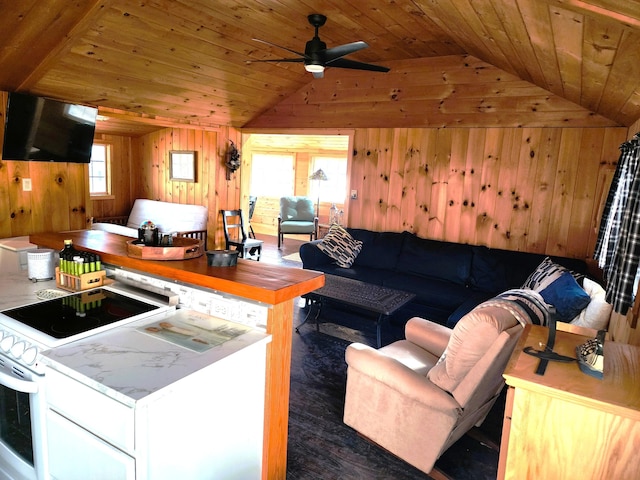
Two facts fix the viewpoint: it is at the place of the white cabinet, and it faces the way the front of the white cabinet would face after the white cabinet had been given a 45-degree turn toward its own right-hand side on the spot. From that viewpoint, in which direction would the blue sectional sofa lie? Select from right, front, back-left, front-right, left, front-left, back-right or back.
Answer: back-right

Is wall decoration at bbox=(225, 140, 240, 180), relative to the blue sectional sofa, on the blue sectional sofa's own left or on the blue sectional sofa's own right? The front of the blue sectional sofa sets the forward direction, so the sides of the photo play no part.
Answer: on the blue sectional sofa's own right

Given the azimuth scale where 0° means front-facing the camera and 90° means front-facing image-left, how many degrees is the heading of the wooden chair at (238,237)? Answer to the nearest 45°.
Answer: approximately 315°

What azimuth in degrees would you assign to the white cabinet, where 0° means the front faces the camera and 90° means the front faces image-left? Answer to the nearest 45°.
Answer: approximately 45°

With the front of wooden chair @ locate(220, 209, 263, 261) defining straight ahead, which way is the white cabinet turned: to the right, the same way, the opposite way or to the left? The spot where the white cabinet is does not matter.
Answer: to the right

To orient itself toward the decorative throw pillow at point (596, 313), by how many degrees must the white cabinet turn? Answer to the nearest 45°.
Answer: approximately 135° to its left

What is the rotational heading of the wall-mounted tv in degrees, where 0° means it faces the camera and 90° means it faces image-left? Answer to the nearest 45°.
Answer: approximately 315°
